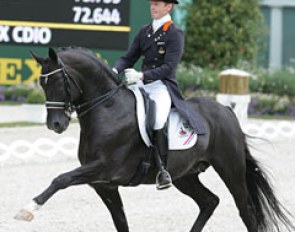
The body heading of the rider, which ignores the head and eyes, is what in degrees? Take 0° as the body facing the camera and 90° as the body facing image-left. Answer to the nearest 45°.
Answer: approximately 45°

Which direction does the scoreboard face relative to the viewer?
toward the camera

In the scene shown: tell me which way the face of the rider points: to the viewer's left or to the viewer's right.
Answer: to the viewer's left

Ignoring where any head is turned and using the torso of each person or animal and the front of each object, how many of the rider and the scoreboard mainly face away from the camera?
0

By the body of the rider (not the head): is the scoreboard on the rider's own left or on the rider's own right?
on the rider's own right

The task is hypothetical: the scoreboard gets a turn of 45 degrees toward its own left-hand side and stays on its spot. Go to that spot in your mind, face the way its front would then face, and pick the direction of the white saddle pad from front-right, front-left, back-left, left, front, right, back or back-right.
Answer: front-right

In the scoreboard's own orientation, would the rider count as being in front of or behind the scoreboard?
in front

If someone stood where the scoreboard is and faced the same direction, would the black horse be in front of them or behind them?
in front
